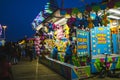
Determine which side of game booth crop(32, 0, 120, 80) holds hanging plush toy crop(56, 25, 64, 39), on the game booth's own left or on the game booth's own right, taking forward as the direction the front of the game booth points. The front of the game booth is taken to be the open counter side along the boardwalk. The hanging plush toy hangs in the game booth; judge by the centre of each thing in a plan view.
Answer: on the game booth's own right

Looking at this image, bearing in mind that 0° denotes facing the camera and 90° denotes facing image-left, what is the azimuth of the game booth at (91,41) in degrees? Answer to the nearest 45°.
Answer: approximately 45°

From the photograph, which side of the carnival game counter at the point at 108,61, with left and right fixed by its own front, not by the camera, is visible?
front

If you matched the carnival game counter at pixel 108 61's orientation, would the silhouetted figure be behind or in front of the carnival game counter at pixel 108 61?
in front

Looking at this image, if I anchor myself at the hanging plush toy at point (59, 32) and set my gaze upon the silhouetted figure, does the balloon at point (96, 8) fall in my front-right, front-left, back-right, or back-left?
front-left
